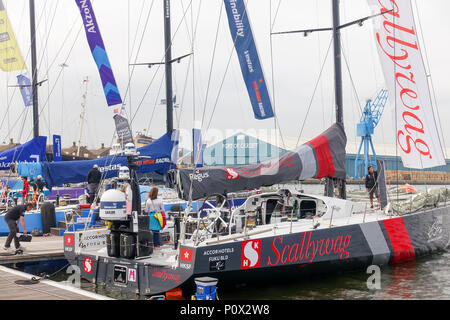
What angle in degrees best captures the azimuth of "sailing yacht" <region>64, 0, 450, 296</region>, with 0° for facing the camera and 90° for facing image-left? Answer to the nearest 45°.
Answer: approximately 225°

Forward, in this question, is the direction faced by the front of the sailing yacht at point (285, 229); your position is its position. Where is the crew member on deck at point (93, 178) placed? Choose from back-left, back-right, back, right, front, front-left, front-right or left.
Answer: left

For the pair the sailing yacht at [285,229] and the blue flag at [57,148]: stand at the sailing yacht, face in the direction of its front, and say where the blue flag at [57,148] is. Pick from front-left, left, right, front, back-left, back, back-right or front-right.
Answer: left
